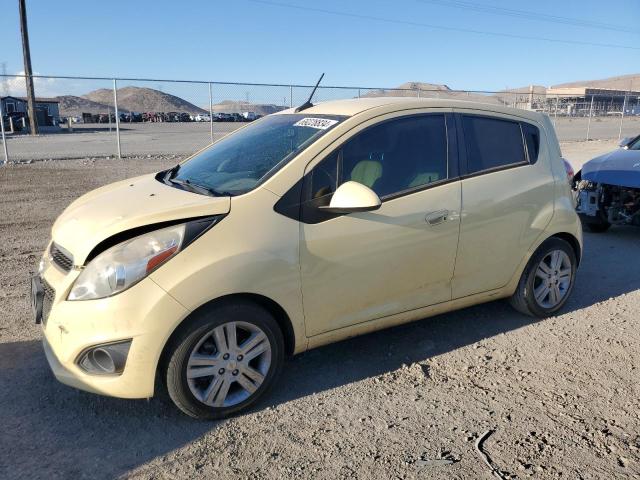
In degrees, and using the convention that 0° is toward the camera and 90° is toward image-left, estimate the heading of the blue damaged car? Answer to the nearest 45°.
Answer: approximately 45°

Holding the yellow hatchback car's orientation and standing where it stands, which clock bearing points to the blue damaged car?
The blue damaged car is roughly at 6 o'clock from the yellow hatchback car.

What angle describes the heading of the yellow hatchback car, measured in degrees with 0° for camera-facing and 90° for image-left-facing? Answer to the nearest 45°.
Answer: approximately 45°

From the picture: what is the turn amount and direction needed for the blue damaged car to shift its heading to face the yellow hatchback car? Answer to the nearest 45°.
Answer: approximately 45° to its left
